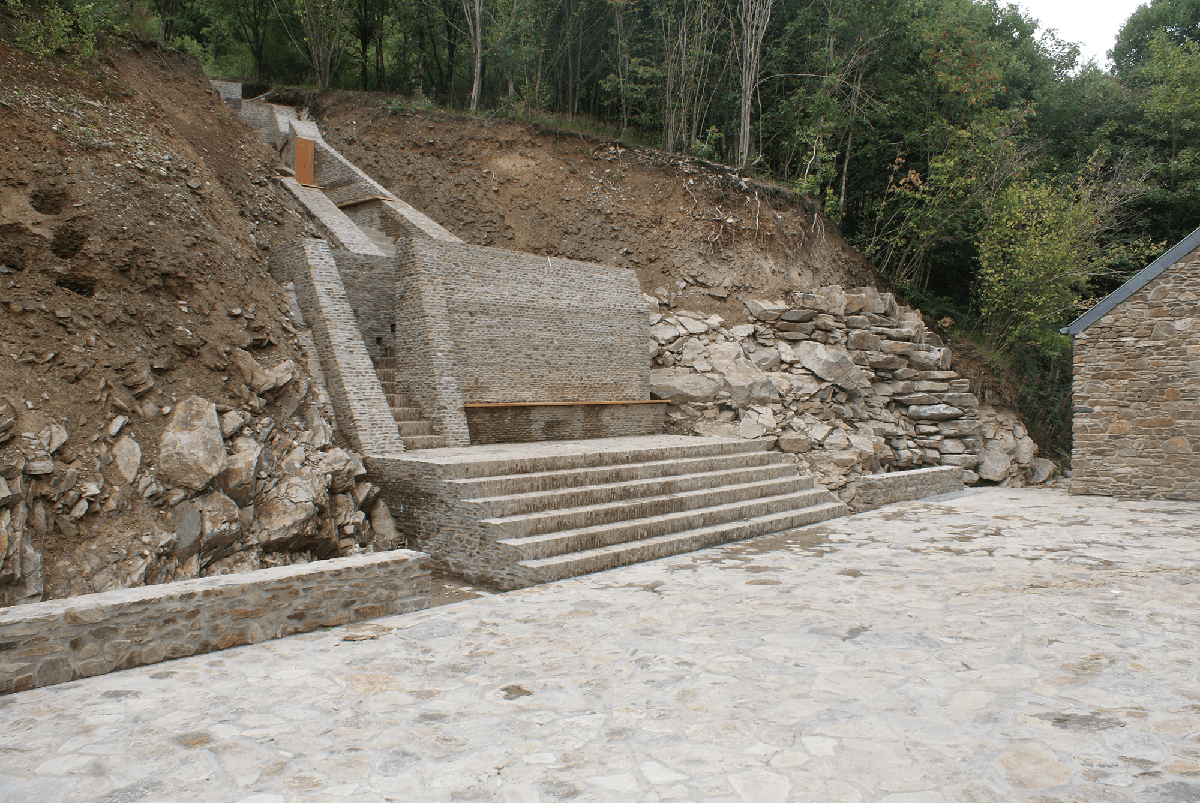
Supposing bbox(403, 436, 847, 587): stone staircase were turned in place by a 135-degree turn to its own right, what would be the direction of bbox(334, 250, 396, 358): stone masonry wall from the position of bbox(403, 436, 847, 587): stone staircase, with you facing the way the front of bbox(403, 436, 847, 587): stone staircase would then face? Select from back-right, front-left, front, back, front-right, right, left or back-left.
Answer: front-right

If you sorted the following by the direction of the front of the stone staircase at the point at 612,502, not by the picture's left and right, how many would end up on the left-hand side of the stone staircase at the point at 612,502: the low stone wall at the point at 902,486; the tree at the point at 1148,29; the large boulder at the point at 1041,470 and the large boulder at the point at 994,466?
4

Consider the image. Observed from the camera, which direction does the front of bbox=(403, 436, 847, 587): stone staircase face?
facing the viewer and to the right of the viewer

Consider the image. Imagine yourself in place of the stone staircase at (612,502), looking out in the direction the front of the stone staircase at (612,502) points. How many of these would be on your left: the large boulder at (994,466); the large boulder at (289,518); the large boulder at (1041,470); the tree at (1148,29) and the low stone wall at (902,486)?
4

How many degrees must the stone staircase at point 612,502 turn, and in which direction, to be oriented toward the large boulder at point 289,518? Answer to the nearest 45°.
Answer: approximately 135° to its right

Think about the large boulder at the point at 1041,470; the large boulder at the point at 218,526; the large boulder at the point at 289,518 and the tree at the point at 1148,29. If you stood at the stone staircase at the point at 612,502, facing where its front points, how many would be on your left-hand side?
2

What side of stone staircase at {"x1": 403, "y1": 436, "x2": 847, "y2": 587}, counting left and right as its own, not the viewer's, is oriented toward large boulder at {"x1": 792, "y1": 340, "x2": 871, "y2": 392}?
left

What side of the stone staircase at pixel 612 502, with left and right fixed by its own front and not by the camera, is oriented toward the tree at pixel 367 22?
back

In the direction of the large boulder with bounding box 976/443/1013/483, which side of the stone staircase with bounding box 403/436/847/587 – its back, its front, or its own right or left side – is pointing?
left

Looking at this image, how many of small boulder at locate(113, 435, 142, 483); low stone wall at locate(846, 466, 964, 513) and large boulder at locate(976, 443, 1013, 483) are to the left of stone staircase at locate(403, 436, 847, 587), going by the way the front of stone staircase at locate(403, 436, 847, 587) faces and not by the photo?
2

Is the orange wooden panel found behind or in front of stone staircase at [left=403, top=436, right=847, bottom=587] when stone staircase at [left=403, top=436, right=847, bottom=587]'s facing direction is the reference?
behind

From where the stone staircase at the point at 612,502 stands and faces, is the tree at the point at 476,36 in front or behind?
behind

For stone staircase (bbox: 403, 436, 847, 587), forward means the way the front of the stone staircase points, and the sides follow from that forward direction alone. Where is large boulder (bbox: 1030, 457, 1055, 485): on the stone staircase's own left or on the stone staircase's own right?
on the stone staircase's own left
